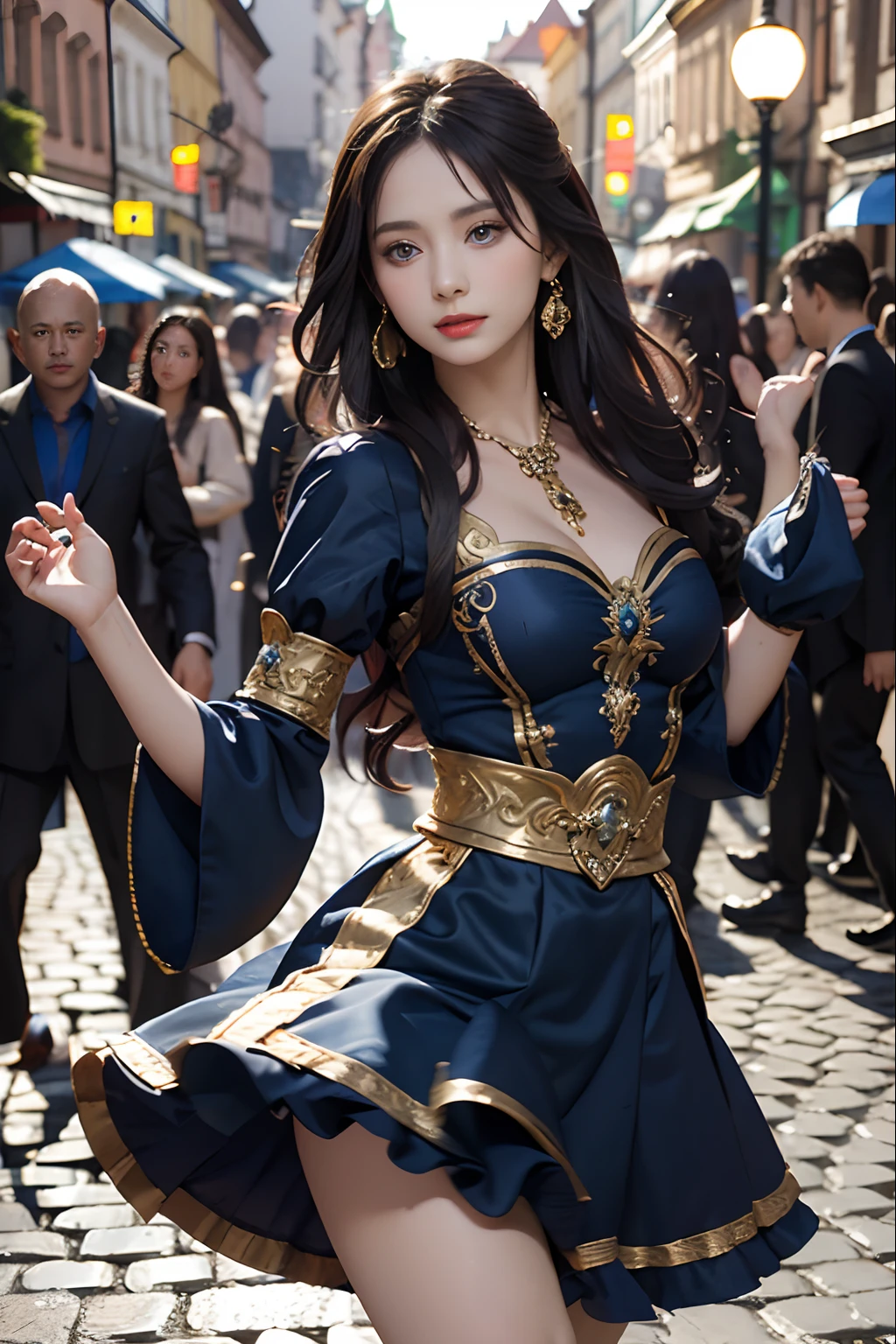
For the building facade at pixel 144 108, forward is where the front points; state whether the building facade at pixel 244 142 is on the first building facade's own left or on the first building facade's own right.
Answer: on the first building facade's own left

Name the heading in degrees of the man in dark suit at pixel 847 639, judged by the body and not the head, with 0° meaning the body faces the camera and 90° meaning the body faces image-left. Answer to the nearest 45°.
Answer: approximately 90°

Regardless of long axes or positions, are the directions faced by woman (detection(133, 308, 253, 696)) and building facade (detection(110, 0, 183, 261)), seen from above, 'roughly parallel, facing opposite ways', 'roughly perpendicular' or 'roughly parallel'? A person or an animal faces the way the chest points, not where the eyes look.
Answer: roughly perpendicular

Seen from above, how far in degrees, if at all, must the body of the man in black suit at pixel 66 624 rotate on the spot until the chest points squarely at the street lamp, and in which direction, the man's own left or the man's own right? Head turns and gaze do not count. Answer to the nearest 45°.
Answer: approximately 135° to the man's own left

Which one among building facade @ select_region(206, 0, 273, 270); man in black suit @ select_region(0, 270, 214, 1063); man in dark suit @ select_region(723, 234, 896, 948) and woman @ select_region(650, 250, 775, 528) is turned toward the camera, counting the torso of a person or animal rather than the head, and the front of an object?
the man in black suit
